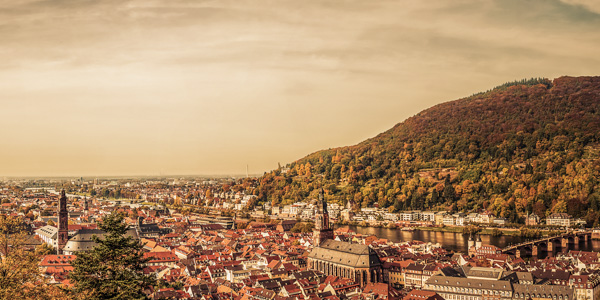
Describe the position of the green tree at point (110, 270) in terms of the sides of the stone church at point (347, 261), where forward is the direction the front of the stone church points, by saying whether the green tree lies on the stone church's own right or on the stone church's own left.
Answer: on the stone church's own left

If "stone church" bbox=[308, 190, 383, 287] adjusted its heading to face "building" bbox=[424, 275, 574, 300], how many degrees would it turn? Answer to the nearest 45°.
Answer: approximately 180°

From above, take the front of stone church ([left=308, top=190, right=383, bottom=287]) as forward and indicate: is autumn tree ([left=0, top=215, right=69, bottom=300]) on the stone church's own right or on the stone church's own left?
on the stone church's own left

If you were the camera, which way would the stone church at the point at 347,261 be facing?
facing away from the viewer and to the left of the viewer
